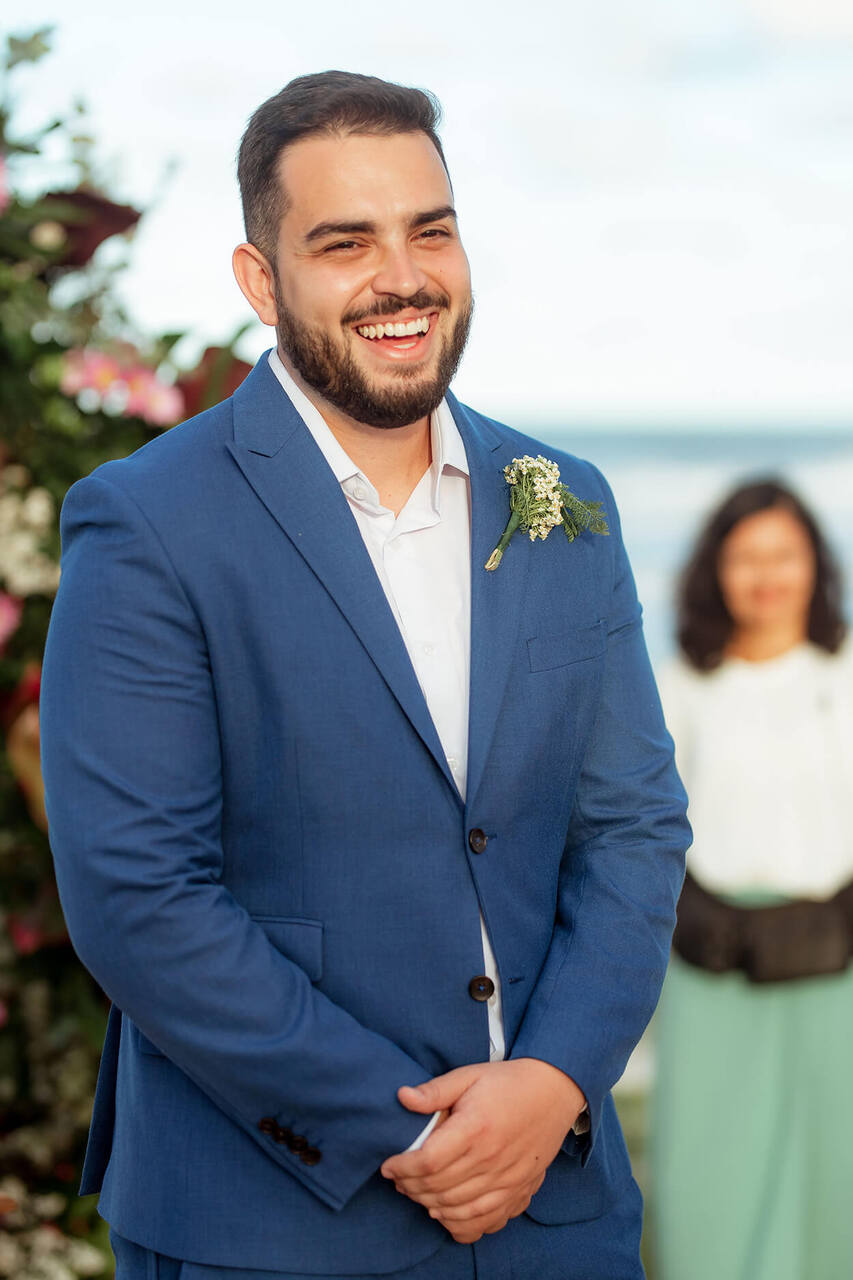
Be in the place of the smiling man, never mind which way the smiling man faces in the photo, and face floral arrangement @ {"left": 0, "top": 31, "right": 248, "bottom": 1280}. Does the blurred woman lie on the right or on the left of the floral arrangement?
right

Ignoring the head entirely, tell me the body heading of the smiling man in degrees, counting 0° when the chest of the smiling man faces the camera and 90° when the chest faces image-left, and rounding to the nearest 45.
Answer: approximately 315°

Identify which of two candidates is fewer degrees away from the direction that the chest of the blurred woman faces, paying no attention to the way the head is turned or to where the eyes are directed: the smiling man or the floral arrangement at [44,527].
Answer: the smiling man

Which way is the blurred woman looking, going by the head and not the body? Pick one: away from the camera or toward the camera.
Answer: toward the camera

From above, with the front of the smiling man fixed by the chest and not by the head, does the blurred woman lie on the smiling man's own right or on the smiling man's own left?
on the smiling man's own left

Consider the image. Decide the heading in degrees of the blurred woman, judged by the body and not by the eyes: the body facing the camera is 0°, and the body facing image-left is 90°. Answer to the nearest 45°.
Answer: approximately 0°

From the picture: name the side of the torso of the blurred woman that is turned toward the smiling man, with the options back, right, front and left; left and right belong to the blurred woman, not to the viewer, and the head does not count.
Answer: front

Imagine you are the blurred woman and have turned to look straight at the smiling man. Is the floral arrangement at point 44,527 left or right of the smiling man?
right

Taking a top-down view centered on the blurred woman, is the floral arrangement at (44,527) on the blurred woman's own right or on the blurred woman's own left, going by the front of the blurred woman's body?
on the blurred woman's own right

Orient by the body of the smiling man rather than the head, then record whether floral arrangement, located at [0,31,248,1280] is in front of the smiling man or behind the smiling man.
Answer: behind

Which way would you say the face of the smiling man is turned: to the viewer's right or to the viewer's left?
to the viewer's right

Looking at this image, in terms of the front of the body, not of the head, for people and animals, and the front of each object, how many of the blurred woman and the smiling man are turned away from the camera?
0
